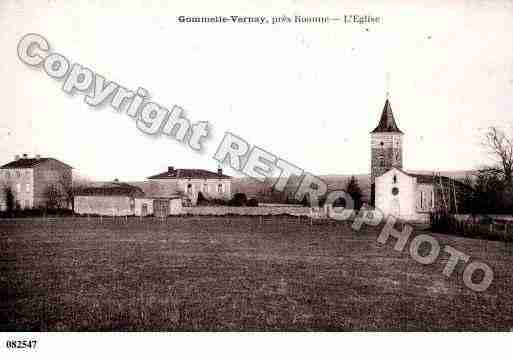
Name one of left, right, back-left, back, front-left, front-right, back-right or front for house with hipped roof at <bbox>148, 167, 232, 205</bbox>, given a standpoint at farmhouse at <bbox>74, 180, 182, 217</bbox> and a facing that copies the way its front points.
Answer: left

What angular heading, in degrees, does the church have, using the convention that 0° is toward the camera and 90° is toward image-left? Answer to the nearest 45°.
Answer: approximately 45°

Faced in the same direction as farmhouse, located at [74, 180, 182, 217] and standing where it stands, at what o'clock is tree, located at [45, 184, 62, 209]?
The tree is roughly at 2 o'clock from the farmhouse.

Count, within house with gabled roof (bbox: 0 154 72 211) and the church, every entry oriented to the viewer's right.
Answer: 0

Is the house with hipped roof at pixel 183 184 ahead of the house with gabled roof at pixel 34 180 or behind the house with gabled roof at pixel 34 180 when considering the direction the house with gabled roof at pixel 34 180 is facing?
behind

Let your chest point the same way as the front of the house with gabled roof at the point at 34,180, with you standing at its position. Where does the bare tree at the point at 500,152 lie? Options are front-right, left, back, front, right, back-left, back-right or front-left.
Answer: left

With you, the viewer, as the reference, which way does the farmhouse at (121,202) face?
facing the viewer and to the right of the viewer
